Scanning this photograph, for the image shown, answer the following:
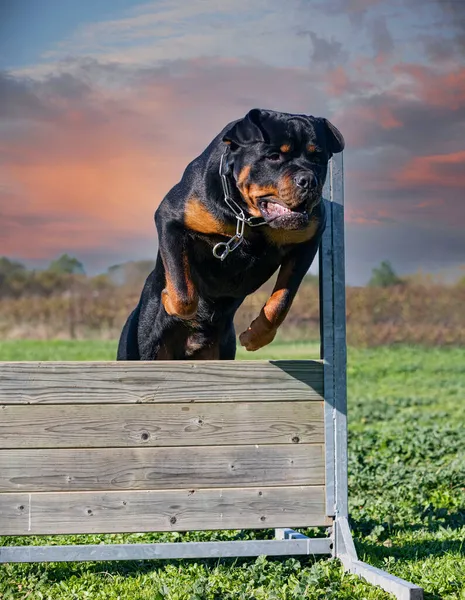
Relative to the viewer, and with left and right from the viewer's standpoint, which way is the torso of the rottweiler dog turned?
facing the viewer and to the right of the viewer
